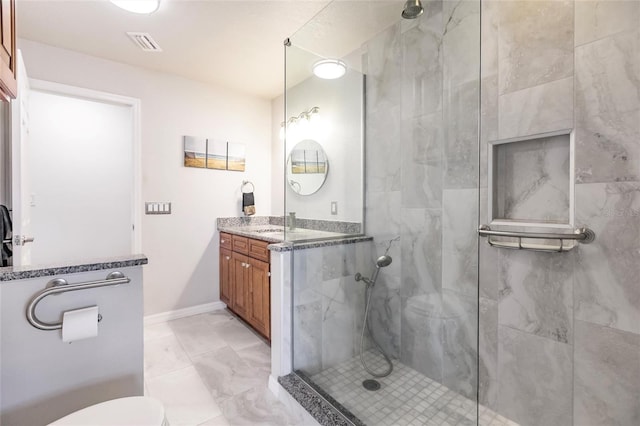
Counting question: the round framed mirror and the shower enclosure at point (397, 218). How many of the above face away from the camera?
0

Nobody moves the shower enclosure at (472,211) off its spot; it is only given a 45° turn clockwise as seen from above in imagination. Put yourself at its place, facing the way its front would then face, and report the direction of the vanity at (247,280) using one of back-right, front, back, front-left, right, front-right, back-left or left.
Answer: front

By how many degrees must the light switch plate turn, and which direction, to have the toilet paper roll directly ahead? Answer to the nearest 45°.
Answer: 0° — it already faces it

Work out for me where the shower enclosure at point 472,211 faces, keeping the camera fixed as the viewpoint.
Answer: facing the viewer and to the left of the viewer

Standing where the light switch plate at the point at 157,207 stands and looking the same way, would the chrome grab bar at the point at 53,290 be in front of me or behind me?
in front

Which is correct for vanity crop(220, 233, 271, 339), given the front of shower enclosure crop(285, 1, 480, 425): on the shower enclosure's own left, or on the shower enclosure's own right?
on the shower enclosure's own right

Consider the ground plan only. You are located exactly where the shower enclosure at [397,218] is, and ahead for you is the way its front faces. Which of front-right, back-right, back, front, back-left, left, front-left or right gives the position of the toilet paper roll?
front

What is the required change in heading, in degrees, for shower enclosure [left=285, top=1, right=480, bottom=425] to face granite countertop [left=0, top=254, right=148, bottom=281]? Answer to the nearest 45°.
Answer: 0° — it already faces it

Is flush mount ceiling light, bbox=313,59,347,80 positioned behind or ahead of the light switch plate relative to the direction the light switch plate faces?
ahead

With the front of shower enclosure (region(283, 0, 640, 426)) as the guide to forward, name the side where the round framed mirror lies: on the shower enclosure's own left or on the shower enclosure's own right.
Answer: on the shower enclosure's own right

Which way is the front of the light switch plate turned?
toward the camera
